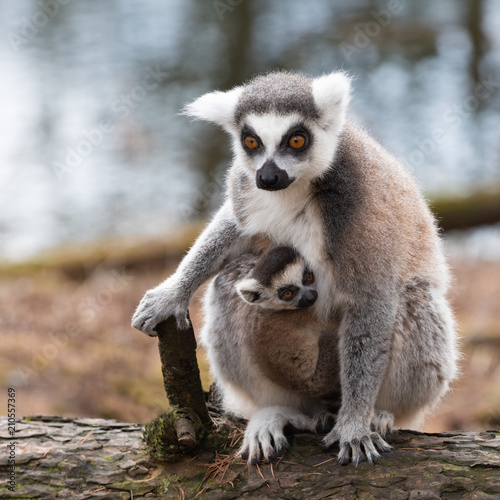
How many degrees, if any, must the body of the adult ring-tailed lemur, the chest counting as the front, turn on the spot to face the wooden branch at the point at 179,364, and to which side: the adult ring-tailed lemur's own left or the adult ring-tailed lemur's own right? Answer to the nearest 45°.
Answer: approximately 45° to the adult ring-tailed lemur's own right

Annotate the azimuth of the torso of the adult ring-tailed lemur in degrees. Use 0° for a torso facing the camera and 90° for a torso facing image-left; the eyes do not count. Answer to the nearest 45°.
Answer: approximately 45°
